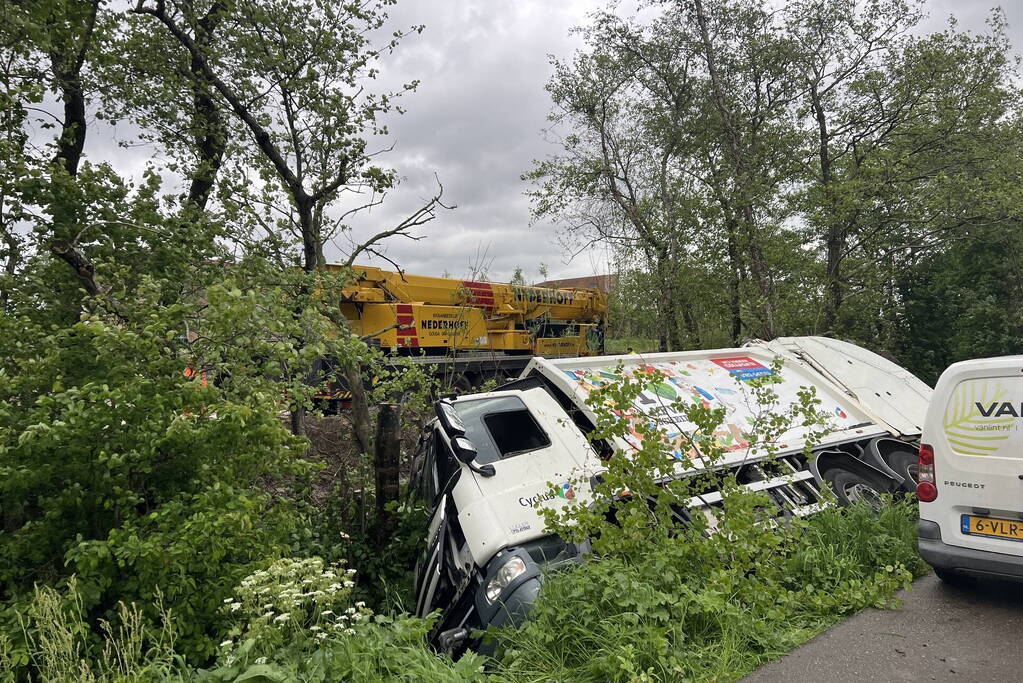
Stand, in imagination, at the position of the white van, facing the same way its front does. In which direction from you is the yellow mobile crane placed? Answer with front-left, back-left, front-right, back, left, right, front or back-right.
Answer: front-left

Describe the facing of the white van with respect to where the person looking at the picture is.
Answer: facing away from the viewer
